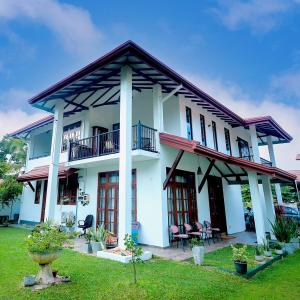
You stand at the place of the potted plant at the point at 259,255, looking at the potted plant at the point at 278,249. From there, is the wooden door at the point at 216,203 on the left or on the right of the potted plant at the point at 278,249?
left

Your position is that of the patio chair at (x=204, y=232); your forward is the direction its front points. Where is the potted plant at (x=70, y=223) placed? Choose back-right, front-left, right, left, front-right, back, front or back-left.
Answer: back-right

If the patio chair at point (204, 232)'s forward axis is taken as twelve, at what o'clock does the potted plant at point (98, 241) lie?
The potted plant is roughly at 3 o'clock from the patio chair.

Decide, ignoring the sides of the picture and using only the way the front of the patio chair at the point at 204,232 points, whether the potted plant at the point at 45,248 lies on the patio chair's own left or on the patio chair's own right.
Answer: on the patio chair's own right

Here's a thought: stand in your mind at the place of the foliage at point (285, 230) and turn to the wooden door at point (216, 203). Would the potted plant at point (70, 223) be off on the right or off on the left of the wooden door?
left

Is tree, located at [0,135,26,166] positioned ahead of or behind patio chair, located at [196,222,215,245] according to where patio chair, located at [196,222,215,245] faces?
behind
